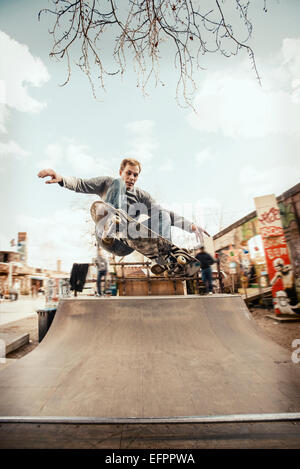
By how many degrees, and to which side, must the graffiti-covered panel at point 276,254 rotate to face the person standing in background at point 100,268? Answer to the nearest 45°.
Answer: approximately 45° to its right

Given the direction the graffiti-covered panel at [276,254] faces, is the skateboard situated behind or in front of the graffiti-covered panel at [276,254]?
in front

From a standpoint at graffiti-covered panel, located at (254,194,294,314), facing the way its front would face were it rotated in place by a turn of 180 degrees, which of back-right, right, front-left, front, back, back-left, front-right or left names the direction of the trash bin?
back-left

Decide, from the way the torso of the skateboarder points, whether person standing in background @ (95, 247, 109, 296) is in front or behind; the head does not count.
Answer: behind

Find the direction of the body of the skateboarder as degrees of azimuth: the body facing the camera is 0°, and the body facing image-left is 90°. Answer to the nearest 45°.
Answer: approximately 0°
